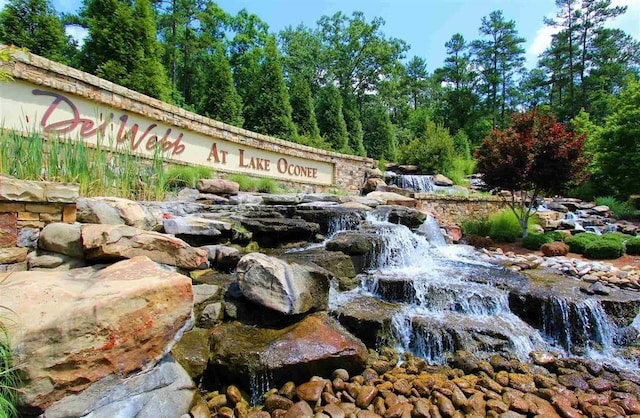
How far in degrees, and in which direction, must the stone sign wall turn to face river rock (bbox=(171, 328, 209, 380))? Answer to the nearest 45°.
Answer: approximately 45° to its right

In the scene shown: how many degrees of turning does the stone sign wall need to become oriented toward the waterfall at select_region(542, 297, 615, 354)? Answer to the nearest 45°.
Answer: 0° — it already faces it

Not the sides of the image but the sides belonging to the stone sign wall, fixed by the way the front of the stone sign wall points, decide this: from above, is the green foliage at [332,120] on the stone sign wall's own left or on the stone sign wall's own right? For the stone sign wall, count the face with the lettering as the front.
on the stone sign wall's own left

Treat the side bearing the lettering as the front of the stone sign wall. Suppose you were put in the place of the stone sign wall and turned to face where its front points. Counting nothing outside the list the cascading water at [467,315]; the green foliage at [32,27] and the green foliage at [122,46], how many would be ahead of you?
1

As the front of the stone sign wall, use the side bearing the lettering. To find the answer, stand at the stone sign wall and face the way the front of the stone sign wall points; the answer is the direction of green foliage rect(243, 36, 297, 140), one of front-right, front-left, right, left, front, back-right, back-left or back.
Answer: left

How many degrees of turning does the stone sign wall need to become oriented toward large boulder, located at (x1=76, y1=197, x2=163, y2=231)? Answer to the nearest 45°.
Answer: approximately 45° to its right

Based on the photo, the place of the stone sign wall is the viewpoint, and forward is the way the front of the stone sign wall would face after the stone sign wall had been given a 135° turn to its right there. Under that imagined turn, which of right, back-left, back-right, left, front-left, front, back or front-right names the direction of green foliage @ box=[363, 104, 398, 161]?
back-right

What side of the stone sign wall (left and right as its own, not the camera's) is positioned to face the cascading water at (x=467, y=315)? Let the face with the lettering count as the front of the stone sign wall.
front

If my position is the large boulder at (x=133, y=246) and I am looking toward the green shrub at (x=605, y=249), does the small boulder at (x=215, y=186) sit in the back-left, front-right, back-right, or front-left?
front-left

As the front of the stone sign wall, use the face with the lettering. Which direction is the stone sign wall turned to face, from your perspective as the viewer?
facing the viewer and to the right of the viewer

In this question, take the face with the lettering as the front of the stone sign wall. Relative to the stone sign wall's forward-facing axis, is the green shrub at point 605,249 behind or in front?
in front

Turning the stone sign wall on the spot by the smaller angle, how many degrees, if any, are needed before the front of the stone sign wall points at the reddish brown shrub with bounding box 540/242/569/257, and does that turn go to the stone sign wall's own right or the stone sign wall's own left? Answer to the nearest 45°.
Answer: approximately 45° to the stone sign wall's own left

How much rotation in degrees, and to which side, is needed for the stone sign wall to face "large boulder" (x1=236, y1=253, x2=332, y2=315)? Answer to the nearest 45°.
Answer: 0° — it already faces it
